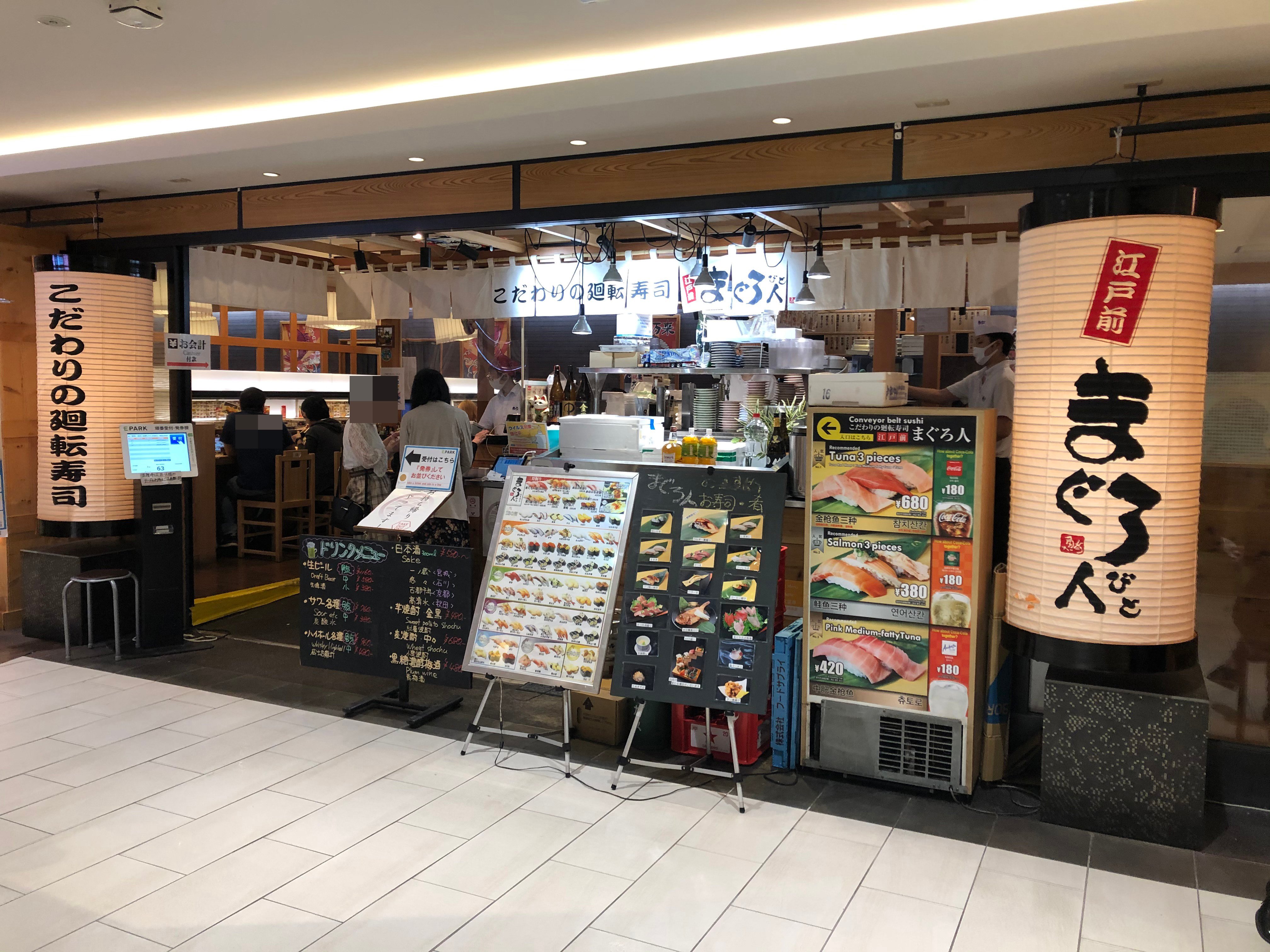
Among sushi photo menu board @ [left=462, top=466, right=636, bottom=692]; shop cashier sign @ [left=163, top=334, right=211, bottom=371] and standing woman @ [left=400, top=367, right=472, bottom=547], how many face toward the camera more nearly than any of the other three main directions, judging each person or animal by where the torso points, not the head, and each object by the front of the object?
2

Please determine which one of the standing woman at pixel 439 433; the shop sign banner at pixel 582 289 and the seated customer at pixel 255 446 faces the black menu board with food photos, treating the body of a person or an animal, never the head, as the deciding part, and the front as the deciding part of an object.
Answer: the shop sign banner

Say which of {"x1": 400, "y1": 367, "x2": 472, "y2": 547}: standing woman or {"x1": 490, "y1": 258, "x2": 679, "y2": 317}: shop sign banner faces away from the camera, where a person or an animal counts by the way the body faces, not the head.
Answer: the standing woman

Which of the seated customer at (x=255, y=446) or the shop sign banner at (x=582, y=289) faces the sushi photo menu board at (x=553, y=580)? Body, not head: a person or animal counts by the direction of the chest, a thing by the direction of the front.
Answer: the shop sign banner

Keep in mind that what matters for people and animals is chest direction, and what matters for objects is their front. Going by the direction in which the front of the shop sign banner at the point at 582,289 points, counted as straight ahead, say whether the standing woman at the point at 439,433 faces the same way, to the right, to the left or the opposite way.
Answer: the opposite way

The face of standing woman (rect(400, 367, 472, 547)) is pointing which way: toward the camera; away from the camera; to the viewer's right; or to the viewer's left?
away from the camera

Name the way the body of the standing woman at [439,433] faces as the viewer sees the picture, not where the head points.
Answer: away from the camera

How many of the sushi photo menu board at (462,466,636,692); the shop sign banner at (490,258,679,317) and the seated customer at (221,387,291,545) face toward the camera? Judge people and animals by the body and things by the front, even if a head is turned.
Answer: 2

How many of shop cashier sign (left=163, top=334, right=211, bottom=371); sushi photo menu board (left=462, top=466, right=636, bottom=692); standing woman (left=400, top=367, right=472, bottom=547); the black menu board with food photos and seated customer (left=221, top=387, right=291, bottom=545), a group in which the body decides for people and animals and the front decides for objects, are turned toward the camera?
3

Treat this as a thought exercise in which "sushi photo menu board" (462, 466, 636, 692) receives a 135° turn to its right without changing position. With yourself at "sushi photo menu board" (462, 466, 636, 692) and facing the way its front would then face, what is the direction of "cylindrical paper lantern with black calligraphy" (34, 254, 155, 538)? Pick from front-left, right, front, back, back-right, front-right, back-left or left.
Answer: front

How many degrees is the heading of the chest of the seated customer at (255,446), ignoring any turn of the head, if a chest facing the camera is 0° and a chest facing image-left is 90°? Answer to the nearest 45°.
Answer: approximately 180°

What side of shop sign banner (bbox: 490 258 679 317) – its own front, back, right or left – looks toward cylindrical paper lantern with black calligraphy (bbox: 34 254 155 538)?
right

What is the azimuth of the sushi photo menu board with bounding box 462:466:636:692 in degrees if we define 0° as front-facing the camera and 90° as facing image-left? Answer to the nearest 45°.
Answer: approximately 0°

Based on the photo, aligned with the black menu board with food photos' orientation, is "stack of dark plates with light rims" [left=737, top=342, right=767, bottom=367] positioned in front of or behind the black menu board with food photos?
behind
